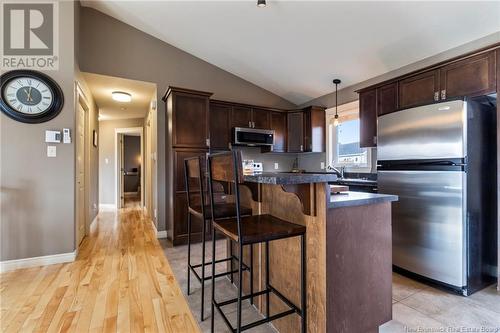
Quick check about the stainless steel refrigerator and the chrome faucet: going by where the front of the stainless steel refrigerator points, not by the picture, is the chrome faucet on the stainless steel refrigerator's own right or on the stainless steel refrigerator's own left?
on the stainless steel refrigerator's own right

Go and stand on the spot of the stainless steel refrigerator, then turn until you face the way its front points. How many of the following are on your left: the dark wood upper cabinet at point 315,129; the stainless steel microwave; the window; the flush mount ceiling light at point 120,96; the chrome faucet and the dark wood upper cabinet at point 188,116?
0

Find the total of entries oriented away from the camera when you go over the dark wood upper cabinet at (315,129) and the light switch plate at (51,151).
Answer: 0

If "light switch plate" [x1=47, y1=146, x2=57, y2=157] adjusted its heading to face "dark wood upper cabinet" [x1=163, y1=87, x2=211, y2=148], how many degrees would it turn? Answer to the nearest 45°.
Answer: approximately 90° to its left

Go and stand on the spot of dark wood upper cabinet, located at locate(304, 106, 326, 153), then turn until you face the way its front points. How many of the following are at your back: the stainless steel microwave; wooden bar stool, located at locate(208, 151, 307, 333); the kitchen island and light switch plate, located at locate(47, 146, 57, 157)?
0

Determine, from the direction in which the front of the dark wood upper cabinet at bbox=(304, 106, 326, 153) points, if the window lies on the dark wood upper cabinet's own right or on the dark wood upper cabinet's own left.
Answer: on the dark wood upper cabinet's own left

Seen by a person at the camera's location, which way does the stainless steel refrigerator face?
facing the viewer and to the left of the viewer

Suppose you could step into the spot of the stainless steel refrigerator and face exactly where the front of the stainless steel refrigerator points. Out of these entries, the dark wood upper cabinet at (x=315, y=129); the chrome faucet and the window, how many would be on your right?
3

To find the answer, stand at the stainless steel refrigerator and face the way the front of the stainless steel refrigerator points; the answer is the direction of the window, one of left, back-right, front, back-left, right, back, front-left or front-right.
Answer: right

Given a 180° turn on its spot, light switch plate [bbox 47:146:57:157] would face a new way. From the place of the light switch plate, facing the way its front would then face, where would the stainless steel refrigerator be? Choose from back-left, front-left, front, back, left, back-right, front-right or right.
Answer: back-right

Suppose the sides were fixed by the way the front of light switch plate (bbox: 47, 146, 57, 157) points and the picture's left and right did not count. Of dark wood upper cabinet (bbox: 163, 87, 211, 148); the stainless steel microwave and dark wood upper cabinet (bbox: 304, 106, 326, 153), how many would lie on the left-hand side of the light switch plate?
3

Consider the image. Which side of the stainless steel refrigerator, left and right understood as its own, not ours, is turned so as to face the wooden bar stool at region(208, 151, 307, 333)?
front

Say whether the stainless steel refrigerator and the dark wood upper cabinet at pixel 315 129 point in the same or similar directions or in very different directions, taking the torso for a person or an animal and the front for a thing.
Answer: same or similar directions

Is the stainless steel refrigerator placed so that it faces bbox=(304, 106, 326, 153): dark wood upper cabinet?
no

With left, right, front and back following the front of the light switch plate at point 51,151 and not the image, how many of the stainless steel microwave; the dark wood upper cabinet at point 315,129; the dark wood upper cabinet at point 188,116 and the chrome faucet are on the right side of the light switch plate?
0
